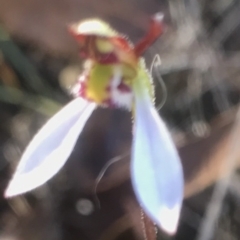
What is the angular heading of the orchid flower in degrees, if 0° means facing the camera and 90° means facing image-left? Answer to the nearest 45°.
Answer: approximately 45°
